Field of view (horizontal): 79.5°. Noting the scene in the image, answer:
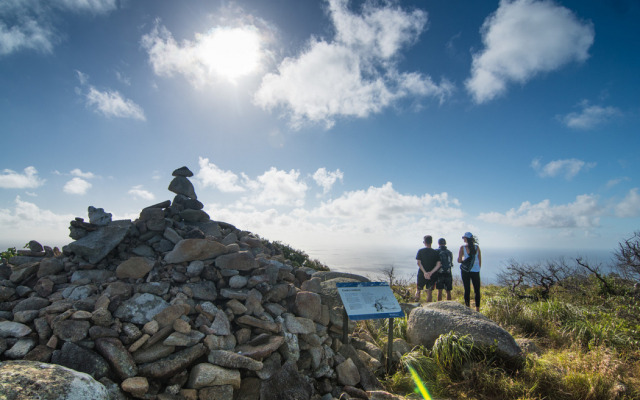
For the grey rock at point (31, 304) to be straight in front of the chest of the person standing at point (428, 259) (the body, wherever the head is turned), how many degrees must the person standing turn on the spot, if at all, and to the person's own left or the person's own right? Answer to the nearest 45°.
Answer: approximately 135° to the person's own left

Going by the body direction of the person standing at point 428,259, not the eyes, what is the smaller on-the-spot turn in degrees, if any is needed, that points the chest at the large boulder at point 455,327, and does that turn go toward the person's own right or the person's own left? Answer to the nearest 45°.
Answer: approximately 180°

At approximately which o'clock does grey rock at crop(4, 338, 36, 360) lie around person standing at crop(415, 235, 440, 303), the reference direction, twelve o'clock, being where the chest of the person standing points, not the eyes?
The grey rock is roughly at 7 o'clock from the person standing.

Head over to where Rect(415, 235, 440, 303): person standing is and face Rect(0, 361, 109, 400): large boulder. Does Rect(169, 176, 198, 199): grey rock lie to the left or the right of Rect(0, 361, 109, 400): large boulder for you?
right

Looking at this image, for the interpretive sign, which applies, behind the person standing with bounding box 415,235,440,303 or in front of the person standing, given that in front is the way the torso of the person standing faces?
behind

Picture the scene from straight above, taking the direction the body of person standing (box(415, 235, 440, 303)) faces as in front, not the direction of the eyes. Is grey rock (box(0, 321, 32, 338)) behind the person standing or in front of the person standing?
behind

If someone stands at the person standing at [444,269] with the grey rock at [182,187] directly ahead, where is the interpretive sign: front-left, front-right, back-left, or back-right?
front-left

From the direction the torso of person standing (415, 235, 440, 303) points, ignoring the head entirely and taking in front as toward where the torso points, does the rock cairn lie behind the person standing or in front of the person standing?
behind

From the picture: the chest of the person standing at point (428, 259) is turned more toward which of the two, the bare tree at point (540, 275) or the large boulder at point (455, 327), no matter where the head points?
the bare tree

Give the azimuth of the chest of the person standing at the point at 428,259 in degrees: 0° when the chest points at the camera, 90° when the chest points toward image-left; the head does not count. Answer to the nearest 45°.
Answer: approximately 180°

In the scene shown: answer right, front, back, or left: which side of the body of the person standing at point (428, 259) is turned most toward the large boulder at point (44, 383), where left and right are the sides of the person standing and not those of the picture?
back

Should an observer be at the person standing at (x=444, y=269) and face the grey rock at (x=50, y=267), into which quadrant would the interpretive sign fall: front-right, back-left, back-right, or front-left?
front-left

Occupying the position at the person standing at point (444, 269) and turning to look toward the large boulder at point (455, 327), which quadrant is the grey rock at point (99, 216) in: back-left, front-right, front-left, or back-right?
front-right
